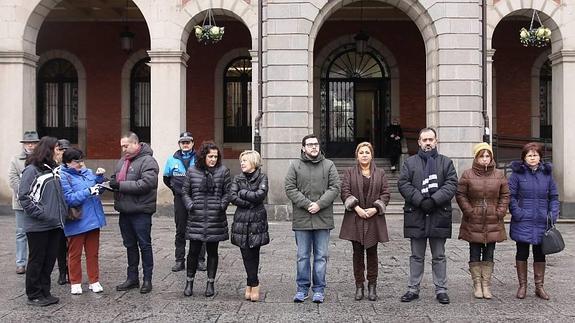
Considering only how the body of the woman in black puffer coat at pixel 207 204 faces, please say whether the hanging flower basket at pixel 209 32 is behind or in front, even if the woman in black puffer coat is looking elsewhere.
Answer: behind

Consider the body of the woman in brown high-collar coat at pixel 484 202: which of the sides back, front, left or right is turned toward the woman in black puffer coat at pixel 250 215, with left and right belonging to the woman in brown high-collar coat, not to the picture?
right

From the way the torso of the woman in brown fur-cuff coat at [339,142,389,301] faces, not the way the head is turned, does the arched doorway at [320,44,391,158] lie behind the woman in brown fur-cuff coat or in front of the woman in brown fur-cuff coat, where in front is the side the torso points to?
behind

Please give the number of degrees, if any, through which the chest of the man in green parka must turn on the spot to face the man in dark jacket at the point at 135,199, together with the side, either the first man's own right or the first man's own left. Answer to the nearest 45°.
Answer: approximately 90° to the first man's own right

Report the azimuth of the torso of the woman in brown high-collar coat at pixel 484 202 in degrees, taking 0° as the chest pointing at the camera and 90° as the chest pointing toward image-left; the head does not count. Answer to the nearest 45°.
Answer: approximately 0°

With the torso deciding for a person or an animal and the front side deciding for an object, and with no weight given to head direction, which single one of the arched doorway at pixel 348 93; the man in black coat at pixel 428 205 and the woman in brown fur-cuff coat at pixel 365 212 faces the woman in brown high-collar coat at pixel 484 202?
the arched doorway

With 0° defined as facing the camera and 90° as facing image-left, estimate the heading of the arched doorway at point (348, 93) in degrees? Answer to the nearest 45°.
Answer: approximately 0°

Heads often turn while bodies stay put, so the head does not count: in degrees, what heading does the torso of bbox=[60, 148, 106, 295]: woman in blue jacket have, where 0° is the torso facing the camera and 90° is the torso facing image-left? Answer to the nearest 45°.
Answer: approximately 315°

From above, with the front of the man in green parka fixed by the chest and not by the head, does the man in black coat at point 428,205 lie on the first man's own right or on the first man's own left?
on the first man's own left
